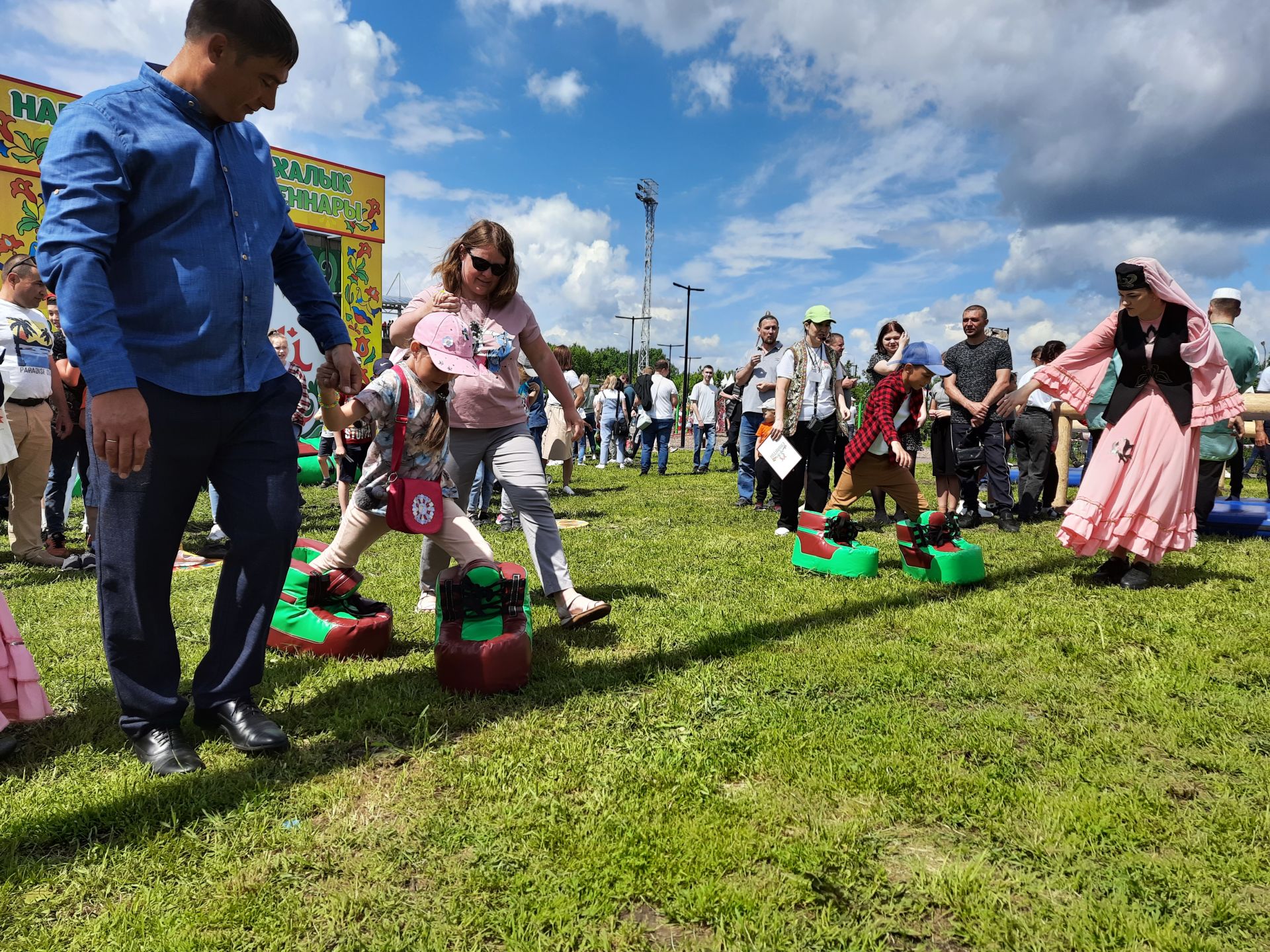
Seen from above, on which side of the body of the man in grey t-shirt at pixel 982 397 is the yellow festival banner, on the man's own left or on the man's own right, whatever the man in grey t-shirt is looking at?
on the man's own right

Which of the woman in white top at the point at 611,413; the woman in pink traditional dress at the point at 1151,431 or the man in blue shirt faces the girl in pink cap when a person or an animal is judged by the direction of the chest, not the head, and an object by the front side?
the woman in pink traditional dress

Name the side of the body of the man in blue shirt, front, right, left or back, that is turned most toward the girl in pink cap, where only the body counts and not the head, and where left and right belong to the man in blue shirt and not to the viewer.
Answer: left

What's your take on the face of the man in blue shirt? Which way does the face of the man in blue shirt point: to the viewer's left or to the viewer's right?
to the viewer's right

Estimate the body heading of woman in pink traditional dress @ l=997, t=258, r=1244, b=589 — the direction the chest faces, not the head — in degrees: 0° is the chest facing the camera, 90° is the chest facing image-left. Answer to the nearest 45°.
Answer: approximately 45°

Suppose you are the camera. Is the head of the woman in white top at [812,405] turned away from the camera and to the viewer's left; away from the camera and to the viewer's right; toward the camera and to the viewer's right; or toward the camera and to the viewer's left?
toward the camera and to the viewer's right

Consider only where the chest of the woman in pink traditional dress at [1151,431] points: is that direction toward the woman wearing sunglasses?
yes

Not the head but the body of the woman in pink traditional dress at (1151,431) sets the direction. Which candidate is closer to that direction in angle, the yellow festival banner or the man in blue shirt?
the man in blue shirt
